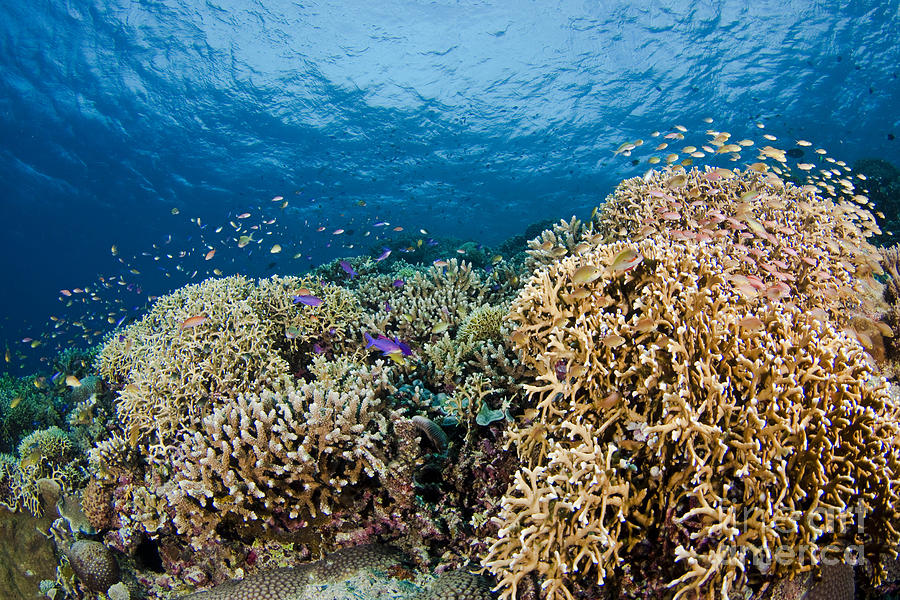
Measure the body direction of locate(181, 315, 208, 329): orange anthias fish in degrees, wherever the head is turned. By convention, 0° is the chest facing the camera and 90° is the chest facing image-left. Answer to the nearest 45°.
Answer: approximately 90°

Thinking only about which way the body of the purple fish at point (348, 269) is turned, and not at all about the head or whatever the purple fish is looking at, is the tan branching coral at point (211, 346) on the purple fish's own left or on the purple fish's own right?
on the purple fish's own left

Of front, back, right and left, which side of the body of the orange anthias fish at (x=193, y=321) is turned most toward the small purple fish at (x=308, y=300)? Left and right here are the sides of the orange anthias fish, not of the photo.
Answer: back

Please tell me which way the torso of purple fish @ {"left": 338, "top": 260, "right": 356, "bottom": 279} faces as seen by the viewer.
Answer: to the viewer's left

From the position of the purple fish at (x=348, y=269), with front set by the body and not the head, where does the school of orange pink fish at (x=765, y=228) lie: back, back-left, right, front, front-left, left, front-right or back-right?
back-left

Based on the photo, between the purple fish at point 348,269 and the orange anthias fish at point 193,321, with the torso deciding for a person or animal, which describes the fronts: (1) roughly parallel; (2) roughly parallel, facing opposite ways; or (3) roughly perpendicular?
roughly parallel

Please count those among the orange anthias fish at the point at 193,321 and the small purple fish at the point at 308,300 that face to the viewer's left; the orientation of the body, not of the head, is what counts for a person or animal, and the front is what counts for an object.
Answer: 1
